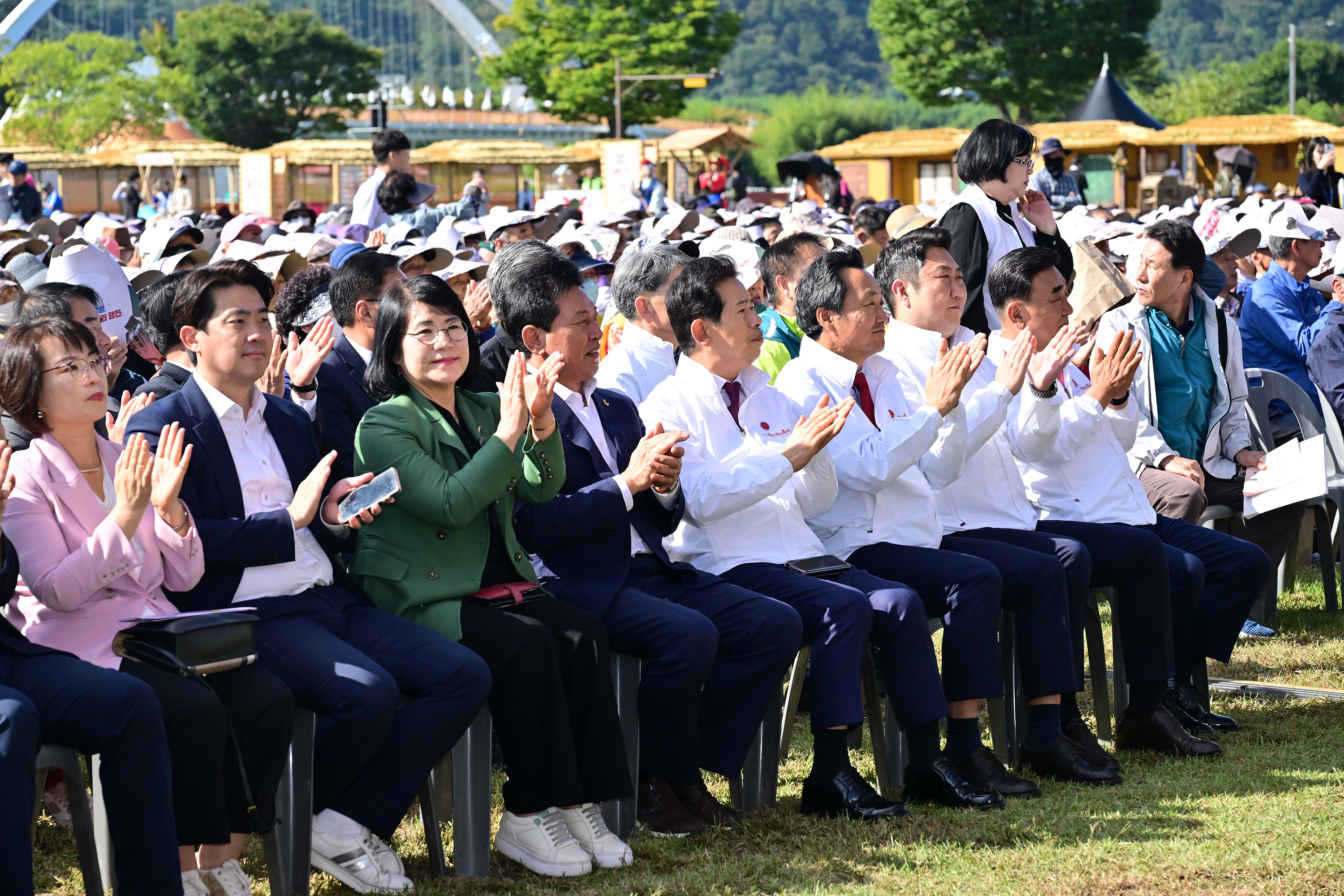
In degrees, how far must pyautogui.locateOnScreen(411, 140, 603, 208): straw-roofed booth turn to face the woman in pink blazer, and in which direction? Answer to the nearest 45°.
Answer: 0° — it already faces them

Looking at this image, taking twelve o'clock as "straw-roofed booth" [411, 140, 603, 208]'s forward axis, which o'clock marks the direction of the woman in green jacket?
The woman in green jacket is roughly at 12 o'clock from the straw-roofed booth.

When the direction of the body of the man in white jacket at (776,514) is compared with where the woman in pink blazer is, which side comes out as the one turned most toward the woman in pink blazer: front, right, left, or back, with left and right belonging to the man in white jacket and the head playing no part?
right
